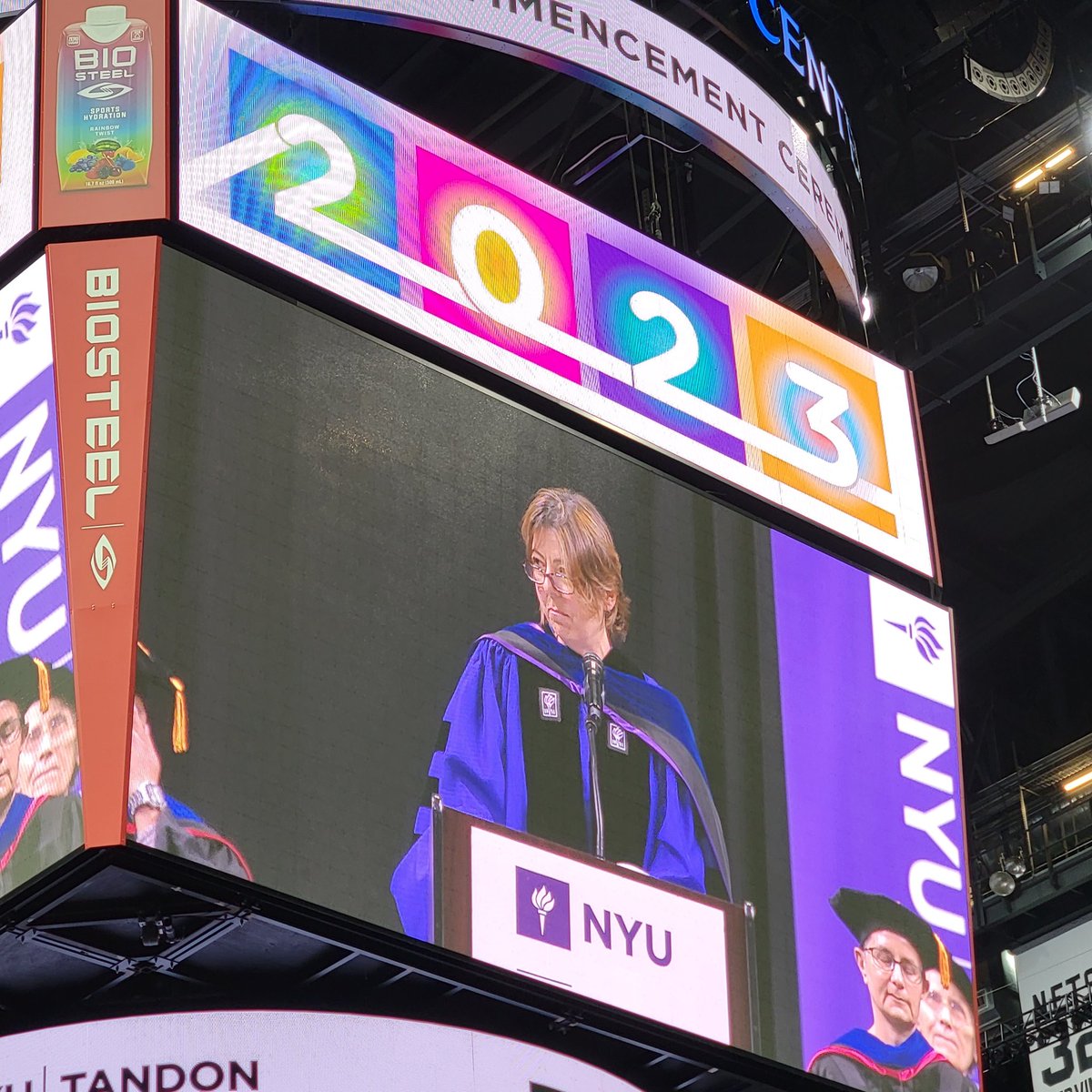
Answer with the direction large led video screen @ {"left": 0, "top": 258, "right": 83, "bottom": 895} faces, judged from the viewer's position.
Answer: facing the viewer and to the left of the viewer

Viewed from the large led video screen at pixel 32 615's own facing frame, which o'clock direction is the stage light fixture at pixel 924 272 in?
The stage light fixture is roughly at 6 o'clock from the large led video screen.

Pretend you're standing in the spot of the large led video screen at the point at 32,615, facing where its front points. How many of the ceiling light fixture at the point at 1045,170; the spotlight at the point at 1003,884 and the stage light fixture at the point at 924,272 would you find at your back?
3

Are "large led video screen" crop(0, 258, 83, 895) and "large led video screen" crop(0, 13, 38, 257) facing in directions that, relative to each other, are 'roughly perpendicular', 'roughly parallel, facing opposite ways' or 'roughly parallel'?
roughly parallel

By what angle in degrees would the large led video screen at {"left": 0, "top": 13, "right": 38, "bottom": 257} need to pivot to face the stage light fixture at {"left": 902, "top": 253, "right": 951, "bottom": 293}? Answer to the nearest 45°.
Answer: approximately 180°

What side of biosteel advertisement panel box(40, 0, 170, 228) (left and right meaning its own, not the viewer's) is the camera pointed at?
front

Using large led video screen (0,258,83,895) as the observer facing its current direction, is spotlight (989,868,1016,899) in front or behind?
behind

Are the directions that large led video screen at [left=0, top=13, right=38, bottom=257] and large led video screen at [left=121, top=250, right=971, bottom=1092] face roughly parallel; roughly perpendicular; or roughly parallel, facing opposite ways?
roughly perpendicular

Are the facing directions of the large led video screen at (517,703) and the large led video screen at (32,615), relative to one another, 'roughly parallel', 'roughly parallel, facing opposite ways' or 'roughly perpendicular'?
roughly perpendicular

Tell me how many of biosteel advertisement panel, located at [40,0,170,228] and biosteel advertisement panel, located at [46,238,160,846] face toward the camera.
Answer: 2
